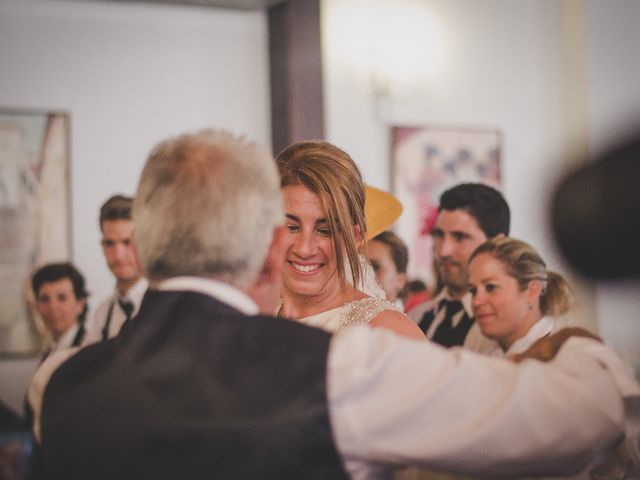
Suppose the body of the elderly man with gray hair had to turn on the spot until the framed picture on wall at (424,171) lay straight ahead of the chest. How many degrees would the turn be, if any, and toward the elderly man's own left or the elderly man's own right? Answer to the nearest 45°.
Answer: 0° — they already face it

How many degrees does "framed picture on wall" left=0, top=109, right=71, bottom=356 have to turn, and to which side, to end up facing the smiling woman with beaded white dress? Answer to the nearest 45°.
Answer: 0° — it already faces them

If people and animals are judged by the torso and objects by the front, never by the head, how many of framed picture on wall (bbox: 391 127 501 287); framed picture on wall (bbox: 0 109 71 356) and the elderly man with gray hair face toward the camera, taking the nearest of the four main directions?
2

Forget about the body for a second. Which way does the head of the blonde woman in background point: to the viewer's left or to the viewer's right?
to the viewer's left

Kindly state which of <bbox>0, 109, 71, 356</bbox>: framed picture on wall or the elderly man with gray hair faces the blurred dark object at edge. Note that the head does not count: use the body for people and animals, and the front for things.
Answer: the framed picture on wall

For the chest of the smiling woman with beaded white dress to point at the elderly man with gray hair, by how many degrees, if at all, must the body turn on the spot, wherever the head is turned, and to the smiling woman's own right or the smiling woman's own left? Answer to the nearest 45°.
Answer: approximately 45° to the smiling woman's own left

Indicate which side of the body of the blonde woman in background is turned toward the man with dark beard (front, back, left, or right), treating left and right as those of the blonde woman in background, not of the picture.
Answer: right

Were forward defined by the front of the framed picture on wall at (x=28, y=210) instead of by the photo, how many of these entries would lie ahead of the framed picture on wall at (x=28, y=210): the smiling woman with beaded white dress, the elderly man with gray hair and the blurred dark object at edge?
3

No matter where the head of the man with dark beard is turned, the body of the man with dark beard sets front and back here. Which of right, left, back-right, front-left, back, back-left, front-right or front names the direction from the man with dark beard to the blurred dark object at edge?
front-left

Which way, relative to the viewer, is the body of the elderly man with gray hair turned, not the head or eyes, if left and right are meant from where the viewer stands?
facing away from the viewer
